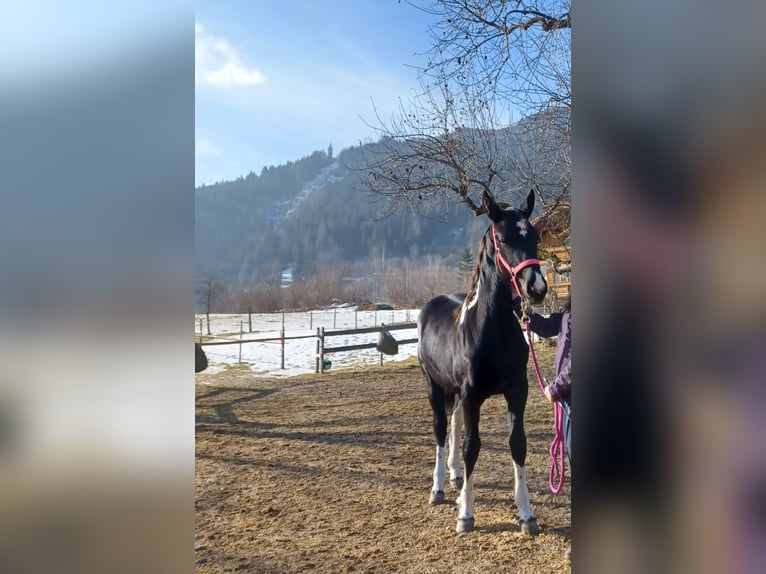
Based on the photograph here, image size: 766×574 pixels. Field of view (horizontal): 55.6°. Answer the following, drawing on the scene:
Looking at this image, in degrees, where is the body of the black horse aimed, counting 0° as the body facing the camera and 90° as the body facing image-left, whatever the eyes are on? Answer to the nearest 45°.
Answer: approximately 315°
